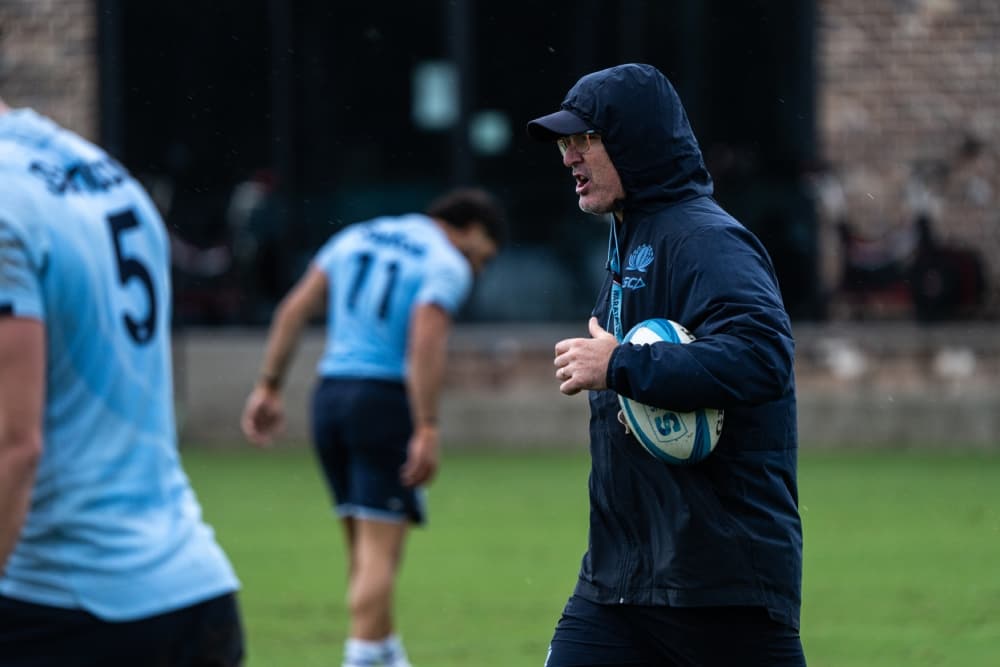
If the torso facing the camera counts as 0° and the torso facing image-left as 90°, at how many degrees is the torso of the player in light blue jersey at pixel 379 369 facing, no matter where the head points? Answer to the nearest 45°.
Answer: approximately 225°

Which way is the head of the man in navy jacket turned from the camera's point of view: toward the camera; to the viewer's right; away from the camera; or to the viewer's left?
to the viewer's left

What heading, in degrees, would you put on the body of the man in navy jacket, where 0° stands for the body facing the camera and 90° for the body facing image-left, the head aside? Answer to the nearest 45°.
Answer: approximately 90°

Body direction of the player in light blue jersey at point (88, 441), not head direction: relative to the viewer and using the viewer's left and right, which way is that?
facing away from the viewer and to the left of the viewer

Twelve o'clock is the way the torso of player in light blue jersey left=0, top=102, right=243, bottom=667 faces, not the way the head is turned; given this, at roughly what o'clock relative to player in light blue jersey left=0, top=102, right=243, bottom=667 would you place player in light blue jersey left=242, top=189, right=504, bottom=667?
player in light blue jersey left=242, top=189, right=504, bottom=667 is roughly at 2 o'clock from player in light blue jersey left=0, top=102, right=243, bottom=667.

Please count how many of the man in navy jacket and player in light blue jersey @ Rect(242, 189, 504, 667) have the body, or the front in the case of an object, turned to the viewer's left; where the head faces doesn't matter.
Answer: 1

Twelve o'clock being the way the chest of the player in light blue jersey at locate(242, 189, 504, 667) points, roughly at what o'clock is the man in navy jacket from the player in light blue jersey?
The man in navy jacket is roughly at 4 o'clock from the player in light blue jersey.

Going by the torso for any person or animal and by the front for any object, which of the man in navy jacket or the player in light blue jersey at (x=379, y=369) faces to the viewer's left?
the man in navy jacket
